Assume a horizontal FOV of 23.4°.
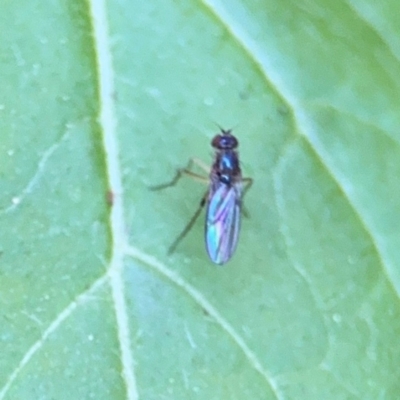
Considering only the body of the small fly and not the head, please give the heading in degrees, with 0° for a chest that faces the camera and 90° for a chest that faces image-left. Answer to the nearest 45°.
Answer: approximately 180°
